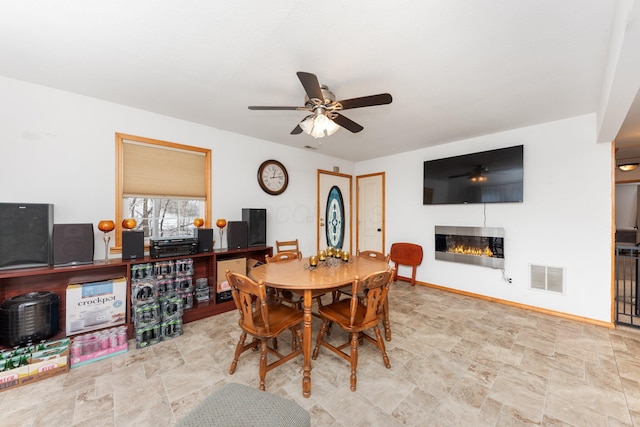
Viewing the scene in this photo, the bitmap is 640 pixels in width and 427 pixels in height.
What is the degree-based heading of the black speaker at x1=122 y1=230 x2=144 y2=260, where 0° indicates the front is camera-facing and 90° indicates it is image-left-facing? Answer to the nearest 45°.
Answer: approximately 0°

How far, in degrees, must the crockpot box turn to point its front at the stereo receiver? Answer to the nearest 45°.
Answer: approximately 90° to its left

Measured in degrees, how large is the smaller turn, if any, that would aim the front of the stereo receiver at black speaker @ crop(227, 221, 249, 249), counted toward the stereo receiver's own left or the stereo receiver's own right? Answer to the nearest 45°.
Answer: approximately 90° to the stereo receiver's own left

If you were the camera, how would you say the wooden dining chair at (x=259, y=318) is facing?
facing away from the viewer and to the right of the viewer

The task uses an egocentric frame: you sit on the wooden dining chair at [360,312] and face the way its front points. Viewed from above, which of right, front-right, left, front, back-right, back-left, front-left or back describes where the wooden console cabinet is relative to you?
front-left

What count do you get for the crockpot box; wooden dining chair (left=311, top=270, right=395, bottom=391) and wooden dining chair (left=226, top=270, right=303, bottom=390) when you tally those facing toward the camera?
1

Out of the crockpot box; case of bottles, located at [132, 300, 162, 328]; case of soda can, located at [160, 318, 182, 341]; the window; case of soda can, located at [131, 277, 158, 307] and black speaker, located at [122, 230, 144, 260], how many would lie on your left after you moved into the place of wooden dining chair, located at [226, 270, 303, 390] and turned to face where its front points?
6

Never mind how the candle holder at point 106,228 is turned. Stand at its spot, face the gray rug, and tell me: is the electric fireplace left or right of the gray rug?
left

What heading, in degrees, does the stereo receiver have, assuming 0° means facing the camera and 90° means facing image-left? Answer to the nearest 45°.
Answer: approximately 0°

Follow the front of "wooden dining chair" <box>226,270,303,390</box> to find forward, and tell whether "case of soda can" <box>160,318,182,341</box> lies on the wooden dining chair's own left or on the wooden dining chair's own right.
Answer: on the wooden dining chair's own left
